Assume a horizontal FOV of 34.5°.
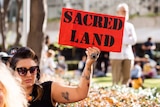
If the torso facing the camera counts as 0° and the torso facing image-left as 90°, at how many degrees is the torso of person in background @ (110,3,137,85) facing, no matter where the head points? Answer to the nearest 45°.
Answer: approximately 45°

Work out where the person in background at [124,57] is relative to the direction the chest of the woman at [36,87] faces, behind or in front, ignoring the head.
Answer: behind

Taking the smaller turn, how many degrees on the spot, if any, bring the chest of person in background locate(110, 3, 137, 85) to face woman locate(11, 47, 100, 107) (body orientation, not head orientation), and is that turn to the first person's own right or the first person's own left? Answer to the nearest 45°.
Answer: approximately 45° to the first person's own left

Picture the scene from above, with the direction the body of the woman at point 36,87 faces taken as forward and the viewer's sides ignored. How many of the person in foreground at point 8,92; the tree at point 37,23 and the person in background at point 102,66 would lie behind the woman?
2

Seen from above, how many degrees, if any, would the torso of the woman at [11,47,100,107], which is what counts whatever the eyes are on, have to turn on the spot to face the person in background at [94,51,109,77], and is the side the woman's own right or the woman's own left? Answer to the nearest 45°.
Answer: approximately 180°

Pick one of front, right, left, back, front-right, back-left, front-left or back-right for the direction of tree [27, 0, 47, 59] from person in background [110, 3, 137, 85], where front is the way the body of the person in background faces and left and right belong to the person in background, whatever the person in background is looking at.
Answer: front-right

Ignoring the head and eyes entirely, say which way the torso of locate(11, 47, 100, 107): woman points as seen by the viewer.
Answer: toward the camera

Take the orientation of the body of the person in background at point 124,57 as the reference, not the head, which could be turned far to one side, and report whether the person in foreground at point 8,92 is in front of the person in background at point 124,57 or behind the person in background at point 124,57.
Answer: in front

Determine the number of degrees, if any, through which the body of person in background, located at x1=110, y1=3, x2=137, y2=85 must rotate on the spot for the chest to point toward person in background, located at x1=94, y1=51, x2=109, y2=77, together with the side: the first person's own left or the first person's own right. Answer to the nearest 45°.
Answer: approximately 135° to the first person's own right

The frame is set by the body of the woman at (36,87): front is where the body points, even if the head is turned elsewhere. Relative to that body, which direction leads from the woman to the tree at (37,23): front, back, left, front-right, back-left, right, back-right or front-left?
back

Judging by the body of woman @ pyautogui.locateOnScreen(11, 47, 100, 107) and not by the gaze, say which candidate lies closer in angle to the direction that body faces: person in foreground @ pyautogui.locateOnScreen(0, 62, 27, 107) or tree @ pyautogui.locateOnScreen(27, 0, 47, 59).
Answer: the person in foreground

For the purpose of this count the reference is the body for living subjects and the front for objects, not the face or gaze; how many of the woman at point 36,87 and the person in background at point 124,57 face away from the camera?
0

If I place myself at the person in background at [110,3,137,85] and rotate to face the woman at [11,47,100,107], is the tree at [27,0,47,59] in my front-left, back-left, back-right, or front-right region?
front-right
